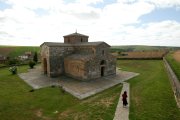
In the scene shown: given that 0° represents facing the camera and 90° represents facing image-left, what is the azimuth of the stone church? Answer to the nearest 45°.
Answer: approximately 315°
